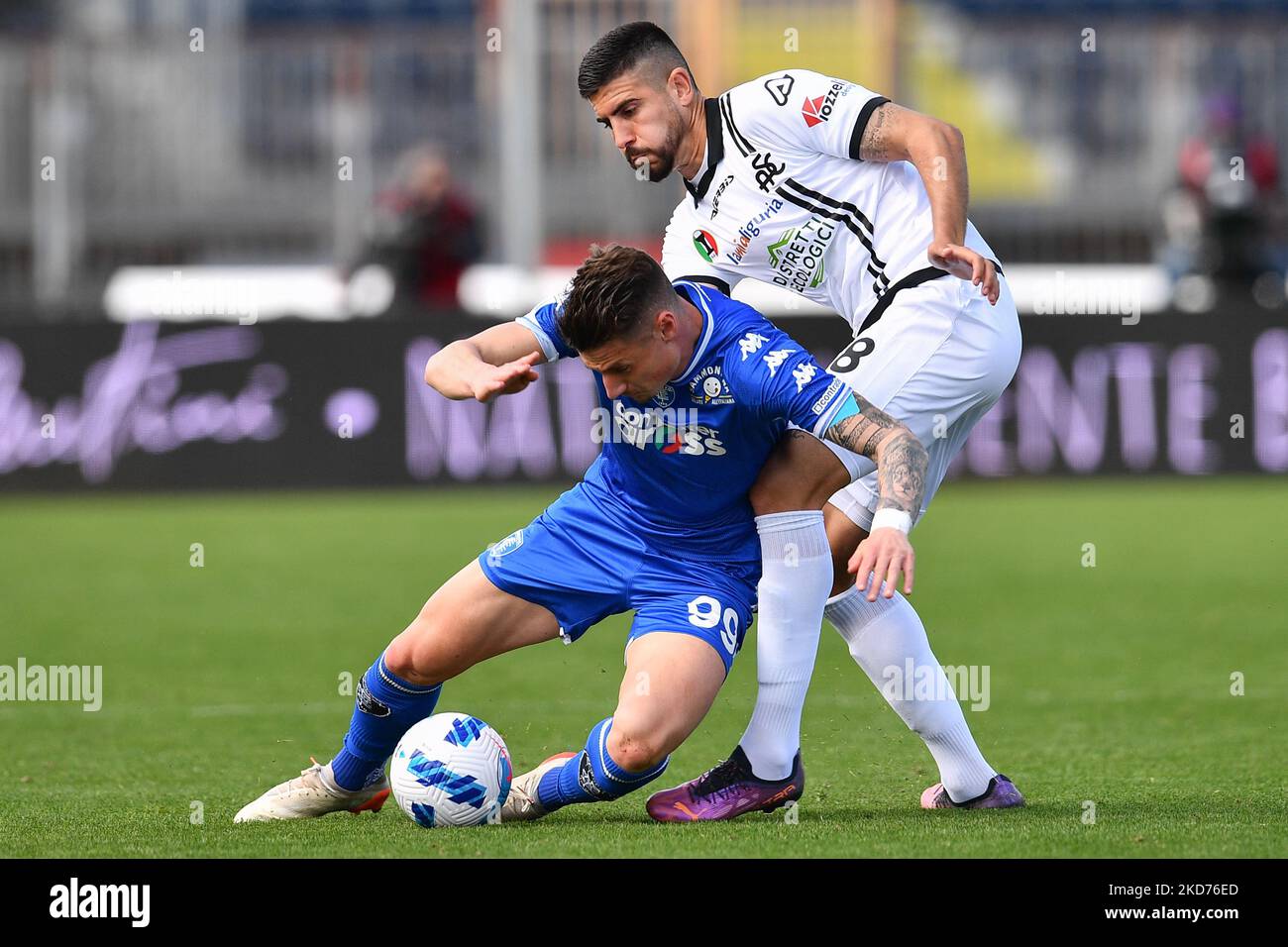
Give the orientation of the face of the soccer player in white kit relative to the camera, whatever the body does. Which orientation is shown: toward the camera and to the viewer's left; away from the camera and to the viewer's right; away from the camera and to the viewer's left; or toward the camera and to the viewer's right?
toward the camera and to the viewer's left

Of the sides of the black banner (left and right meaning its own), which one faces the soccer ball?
front

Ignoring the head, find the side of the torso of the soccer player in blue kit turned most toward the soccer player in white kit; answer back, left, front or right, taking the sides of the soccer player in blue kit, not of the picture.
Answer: back

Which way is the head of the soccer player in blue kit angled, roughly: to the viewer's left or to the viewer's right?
to the viewer's left

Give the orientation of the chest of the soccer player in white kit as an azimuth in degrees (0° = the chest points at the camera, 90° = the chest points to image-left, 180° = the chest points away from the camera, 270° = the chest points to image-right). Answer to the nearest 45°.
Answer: approximately 45°

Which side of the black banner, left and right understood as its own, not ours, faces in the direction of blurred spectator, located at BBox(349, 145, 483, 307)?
back

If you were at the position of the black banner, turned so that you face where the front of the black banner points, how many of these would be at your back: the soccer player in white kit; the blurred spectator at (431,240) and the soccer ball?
1

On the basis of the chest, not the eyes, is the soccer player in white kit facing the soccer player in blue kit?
yes

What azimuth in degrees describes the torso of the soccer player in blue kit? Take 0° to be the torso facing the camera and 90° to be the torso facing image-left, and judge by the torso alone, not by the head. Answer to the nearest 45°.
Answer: approximately 45°

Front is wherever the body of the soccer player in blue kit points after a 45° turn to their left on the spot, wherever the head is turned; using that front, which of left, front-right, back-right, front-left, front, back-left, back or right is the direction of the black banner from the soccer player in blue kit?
back

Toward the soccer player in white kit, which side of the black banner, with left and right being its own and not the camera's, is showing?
front

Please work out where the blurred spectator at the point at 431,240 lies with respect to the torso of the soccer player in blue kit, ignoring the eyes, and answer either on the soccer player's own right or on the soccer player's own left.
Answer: on the soccer player's own right

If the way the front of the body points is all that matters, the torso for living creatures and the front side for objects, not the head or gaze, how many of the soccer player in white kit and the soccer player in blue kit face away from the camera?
0

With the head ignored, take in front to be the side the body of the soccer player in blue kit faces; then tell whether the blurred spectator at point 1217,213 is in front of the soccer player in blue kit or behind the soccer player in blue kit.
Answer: behind

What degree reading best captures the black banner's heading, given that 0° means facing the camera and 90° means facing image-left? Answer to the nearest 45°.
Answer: approximately 0°
